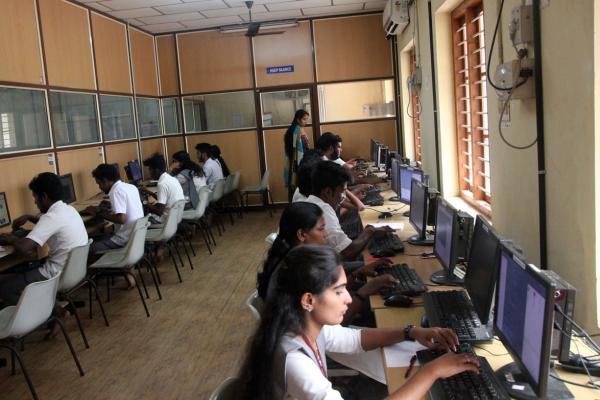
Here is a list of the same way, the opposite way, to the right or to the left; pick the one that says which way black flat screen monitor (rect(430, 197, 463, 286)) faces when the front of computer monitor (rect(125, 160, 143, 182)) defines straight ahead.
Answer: the opposite way

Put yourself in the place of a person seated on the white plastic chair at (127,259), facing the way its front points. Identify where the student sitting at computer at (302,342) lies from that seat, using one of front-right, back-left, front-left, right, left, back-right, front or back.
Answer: left

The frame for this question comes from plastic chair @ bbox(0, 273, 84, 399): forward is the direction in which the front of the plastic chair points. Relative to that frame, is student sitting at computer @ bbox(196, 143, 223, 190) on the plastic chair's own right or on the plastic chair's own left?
on the plastic chair's own right

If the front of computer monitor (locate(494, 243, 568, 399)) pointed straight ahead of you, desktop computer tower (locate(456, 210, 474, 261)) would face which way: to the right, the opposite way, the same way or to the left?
the same way

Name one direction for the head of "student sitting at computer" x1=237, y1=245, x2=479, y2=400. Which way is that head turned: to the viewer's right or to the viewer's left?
to the viewer's right

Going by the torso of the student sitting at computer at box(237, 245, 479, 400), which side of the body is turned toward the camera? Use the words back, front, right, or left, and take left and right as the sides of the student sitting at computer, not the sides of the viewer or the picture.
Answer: right

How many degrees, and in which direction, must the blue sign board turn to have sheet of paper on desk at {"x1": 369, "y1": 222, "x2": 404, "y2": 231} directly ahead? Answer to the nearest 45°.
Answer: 0° — it already faces it

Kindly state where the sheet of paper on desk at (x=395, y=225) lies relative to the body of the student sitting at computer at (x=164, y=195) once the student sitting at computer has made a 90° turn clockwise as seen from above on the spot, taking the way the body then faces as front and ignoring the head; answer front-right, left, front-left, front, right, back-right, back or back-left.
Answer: back-right

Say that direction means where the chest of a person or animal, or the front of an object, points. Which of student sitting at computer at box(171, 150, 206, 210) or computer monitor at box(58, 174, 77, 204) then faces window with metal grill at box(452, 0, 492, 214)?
the computer monitor

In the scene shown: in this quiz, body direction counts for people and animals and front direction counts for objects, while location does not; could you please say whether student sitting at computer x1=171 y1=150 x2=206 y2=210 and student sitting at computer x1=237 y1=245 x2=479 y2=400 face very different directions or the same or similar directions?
very different directions

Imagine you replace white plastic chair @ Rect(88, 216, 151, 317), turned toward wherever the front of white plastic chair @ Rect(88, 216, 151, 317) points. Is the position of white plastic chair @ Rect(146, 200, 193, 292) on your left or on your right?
on your right

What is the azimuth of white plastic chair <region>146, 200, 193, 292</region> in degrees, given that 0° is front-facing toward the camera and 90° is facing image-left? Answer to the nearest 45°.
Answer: approximately 90°

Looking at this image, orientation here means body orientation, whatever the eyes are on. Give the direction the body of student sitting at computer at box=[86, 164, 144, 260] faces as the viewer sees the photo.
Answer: to the viewer's left

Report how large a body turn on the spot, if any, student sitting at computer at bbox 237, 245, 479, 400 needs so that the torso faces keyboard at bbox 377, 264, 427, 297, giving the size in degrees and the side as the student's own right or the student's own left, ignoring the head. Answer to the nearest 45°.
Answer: approximately 90° to the student's own left

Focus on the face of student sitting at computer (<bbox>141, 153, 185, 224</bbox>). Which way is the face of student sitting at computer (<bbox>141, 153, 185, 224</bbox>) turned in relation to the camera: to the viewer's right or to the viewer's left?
to the viewer's left

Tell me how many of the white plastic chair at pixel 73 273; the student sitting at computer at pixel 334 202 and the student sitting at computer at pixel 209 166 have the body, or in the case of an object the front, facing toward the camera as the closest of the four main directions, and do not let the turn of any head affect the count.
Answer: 0

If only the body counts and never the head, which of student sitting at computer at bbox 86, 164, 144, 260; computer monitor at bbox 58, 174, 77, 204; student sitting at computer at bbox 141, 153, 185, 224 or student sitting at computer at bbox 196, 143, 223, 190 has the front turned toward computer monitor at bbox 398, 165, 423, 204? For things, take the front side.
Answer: computer monitor at bbox 58, 174, 77, 204
